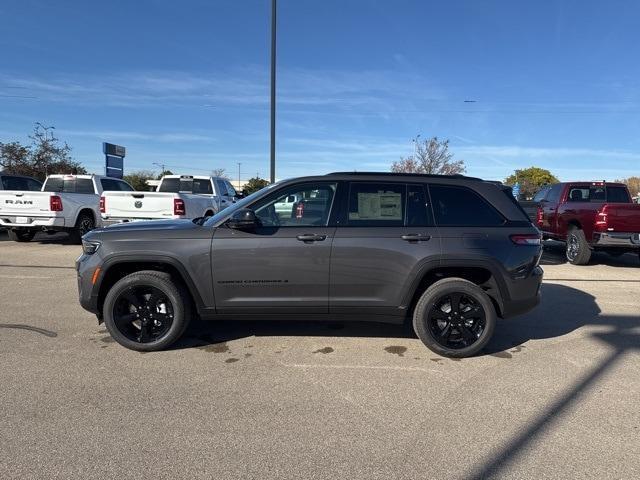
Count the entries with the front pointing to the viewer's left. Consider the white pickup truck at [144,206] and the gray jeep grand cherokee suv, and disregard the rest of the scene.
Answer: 1

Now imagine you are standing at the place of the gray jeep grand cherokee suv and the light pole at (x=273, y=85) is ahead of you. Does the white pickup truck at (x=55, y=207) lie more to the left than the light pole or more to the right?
left

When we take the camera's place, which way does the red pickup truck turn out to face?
facing away from the viewer and to the left of the viewer

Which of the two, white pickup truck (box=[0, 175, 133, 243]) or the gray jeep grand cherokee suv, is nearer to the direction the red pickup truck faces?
the white pickup truck

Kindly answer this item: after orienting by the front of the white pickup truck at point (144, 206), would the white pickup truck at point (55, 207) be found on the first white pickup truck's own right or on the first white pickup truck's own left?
on the first white pickup truck's own left

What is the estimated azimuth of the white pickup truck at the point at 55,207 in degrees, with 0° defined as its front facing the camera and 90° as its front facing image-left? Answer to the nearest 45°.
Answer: approximately 225°

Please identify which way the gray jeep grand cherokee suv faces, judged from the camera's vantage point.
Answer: facing to the left of the viewer

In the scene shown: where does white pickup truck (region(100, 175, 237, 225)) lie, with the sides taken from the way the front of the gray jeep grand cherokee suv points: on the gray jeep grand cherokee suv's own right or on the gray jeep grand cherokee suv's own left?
on the gray jeep grand cherokee suv's own right

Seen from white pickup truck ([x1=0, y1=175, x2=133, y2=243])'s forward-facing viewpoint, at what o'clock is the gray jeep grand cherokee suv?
The gray jeep grand cherokee suv is roughly at 4 o'clock from the white pickup truck.

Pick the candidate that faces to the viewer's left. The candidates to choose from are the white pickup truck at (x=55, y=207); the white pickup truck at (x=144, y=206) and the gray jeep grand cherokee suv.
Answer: the gray jeep grand cherokee suv

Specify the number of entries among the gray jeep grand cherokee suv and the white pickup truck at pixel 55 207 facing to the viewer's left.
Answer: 1
